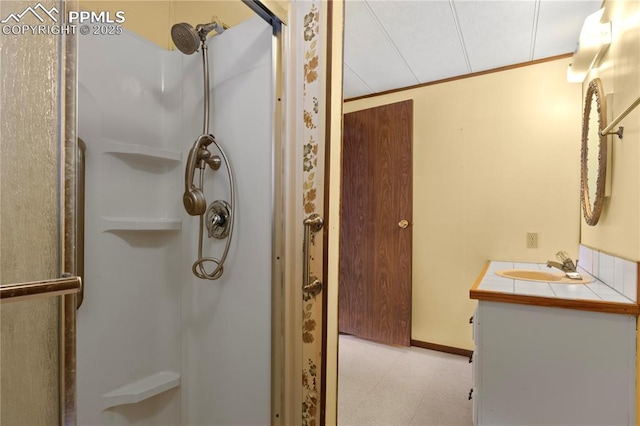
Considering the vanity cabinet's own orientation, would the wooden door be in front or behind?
in front

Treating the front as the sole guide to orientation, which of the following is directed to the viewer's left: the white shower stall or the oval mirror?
the oval mirror

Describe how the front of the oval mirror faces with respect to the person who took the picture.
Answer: facing to the left of the viewer

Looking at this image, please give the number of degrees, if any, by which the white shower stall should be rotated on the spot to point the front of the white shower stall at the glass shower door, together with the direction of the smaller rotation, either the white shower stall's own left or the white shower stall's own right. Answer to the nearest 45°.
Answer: approximately 45° to the white shower stall's own right

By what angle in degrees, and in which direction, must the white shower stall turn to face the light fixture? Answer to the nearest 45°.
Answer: approximately 45° to its left

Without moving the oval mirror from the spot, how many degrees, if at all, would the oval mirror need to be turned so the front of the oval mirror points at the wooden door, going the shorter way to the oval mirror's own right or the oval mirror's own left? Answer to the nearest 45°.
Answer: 0° — it already faces it

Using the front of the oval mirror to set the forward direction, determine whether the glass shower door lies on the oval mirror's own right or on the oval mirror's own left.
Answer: on the oval mirror's own left

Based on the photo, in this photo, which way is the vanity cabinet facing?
to the viewer's left

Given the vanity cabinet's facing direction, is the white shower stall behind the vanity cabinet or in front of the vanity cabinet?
in front

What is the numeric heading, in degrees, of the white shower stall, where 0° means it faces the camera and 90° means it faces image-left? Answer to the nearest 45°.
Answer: approximately 315°
